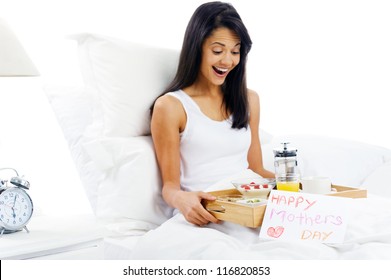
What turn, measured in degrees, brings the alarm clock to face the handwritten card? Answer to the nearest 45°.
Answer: approximately 45° to its left

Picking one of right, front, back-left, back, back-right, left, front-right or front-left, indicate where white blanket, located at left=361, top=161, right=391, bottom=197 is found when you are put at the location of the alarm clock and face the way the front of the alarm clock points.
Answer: left

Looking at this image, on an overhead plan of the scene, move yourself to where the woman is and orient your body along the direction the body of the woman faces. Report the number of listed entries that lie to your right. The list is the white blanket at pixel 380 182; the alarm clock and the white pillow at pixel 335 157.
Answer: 1

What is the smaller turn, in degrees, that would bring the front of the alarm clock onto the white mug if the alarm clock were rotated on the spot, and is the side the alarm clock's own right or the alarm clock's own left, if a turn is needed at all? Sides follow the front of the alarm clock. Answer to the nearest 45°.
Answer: approximately 90° to the alarm clock's own left

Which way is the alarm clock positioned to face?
toward the camera

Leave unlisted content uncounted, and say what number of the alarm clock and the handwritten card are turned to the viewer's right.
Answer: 0

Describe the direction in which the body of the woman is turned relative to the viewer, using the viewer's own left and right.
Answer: facing the viewer and to the right of the viewer

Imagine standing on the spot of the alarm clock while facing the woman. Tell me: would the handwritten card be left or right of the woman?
right

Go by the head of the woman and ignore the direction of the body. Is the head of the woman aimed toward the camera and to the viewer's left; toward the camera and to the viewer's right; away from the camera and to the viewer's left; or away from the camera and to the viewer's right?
toward the camera and to the viewer's right

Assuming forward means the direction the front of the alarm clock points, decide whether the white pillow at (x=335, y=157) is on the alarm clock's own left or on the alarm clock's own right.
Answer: on the alarm clock's own left

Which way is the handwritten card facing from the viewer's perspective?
toward the camera

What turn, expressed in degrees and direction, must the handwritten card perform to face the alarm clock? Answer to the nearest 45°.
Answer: approximately 90° to its right

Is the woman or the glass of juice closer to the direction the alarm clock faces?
the glass of juice
